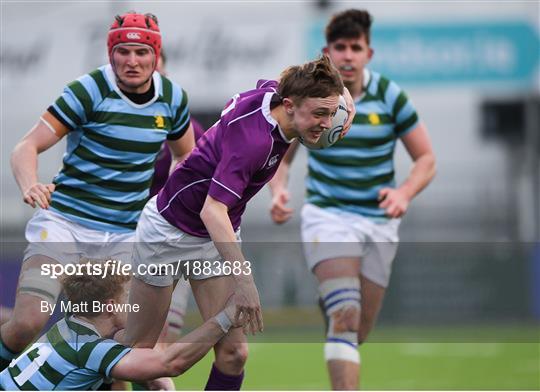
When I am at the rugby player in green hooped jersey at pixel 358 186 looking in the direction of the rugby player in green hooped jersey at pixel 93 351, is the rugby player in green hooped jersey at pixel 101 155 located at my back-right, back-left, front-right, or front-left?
front-right

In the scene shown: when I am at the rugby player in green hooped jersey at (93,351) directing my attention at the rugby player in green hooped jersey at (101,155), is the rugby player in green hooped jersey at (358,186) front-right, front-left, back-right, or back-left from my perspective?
front-right

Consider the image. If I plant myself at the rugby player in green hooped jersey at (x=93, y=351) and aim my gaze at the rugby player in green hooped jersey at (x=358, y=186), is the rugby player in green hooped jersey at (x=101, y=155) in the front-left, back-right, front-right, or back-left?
front-left

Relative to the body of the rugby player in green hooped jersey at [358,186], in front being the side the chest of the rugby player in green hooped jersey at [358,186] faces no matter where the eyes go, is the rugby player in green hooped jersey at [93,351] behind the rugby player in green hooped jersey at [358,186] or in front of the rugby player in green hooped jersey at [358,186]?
in front

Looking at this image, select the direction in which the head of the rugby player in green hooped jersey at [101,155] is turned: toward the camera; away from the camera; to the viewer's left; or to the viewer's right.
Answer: toward the camera

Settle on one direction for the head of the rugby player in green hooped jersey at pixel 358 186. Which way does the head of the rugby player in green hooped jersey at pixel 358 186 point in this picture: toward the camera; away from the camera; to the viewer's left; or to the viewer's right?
toward the camera

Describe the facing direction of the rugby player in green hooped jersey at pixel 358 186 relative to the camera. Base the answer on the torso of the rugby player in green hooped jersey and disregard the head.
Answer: toward the camera

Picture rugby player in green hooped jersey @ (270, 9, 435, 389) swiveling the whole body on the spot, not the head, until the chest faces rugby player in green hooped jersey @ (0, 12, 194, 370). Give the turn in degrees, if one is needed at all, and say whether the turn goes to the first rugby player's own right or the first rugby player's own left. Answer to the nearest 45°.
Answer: approximately 45° to the first rugby player's own right

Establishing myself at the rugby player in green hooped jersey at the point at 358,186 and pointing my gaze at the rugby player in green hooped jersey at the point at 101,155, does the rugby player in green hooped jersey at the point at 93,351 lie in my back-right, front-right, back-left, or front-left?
front-left
